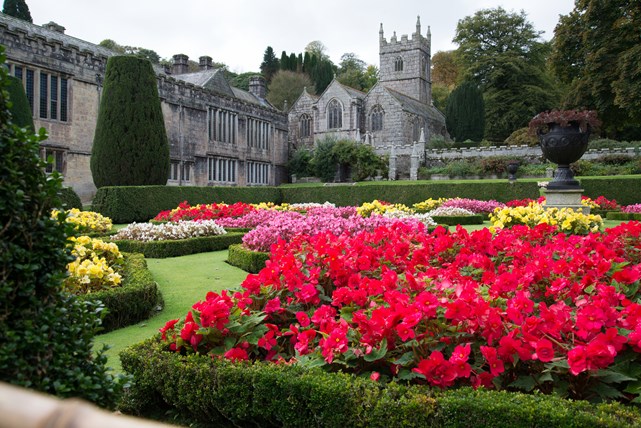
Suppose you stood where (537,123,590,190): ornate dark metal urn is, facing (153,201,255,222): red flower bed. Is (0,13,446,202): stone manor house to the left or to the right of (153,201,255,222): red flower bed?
right

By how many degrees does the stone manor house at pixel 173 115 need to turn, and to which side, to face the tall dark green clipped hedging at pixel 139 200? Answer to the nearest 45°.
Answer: approximately 45° to its right

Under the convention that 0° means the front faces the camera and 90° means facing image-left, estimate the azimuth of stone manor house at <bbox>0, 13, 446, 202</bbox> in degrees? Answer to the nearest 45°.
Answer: approximately 315°

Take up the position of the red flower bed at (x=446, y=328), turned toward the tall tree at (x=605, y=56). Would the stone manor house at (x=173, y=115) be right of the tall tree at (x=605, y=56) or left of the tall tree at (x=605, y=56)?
left

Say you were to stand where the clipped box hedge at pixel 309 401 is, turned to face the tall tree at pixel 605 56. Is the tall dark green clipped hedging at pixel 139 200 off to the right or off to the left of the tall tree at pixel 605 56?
left

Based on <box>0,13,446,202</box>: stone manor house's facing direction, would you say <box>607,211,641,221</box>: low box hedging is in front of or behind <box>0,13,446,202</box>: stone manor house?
in front

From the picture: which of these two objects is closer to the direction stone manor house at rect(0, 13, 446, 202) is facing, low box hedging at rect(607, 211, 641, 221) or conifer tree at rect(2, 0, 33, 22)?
the low box hedging

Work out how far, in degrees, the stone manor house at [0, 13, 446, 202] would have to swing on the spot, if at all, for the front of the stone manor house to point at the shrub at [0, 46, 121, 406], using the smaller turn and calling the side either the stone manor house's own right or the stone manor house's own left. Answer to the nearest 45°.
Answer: approximately 45° to the stone manor house's own right

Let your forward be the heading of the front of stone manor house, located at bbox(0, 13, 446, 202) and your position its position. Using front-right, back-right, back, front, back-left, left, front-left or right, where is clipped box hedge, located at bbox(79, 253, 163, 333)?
front-right

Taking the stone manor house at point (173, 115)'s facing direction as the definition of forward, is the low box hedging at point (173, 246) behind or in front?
in front
